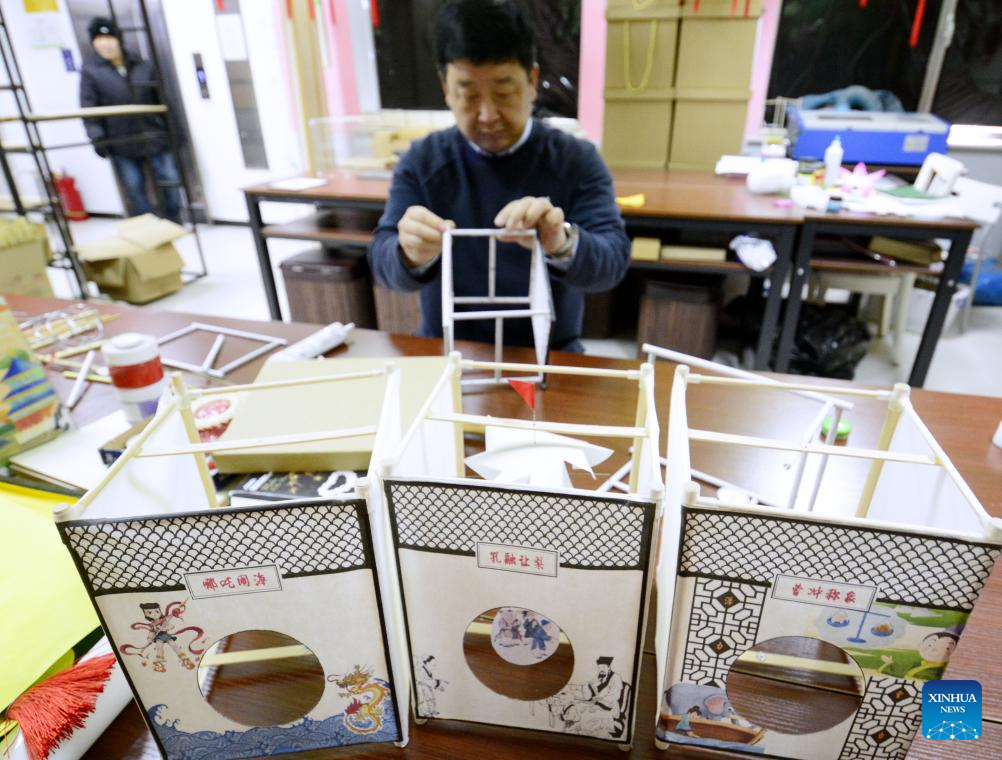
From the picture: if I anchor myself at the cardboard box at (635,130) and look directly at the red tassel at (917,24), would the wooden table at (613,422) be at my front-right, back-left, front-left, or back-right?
back-right

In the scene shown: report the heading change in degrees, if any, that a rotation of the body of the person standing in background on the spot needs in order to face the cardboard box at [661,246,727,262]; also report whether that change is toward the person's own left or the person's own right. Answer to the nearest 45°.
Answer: approximately 45° to the person's own left

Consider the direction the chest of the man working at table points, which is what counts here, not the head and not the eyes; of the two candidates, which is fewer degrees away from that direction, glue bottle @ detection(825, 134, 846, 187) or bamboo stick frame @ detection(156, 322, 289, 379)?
the bamboo stick frame

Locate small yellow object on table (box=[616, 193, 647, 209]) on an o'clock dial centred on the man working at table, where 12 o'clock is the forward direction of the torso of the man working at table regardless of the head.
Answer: The small yellow object on table is roughly at 7 o'clock from the man working at table.

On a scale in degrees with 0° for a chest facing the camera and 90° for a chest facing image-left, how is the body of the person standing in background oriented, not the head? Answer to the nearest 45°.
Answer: approximately 0°

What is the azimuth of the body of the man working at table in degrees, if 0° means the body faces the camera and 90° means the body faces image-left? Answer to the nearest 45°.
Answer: approximately 0°

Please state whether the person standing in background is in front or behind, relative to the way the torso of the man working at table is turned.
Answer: behind

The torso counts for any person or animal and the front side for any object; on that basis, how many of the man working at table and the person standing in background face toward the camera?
2

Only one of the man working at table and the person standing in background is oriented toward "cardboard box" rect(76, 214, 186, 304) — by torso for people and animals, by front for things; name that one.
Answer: the person standing in background

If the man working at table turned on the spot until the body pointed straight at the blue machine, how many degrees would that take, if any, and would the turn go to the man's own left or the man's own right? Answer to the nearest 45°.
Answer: approximately 135° to the man's own left

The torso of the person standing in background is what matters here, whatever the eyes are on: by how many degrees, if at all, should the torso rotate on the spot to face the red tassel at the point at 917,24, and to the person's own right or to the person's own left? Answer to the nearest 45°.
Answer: approximately 45° to the person's own left
